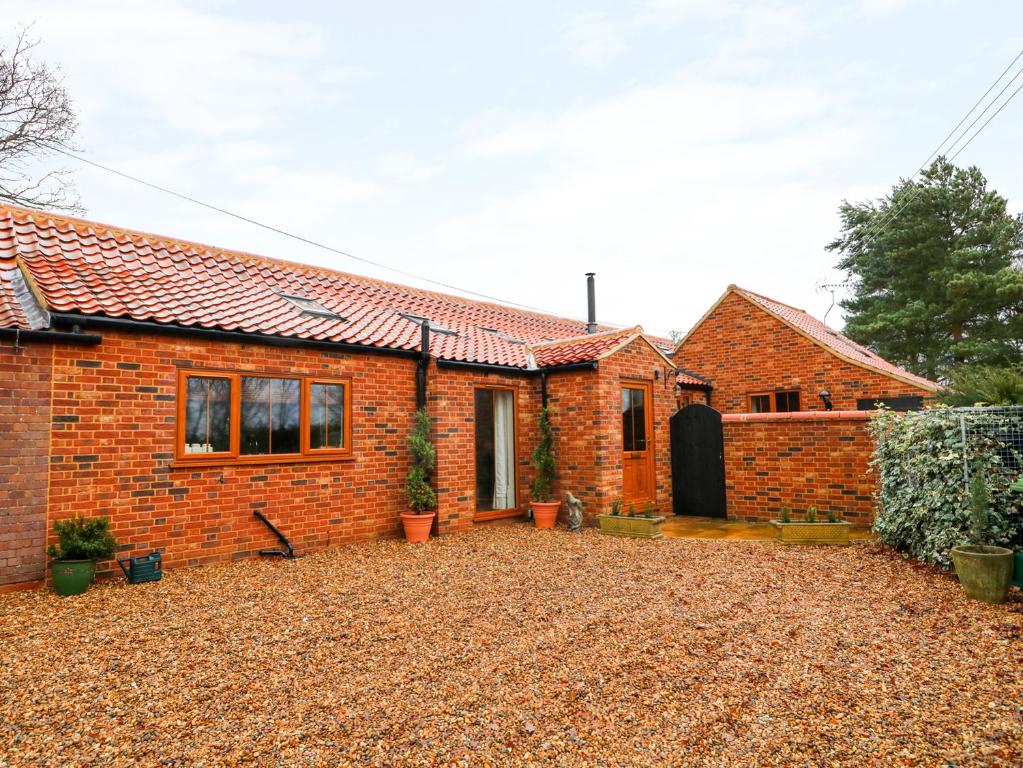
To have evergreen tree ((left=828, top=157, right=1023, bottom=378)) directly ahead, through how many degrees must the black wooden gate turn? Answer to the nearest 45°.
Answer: approximately 135° to its left

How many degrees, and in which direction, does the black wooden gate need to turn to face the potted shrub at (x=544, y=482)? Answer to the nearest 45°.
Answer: approximately 45° to its right

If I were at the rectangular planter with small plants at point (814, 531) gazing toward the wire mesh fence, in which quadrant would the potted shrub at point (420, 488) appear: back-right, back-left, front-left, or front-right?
back-right

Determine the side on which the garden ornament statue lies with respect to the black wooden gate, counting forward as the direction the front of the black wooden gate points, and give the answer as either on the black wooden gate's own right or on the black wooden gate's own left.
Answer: on the black wooden gate's own right

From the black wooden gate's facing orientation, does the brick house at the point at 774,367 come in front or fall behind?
behind

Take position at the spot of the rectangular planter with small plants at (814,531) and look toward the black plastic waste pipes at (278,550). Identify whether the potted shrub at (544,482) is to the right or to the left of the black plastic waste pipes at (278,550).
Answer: right

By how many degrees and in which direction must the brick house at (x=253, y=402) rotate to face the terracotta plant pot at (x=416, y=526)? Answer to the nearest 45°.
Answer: approximately 45° to its left

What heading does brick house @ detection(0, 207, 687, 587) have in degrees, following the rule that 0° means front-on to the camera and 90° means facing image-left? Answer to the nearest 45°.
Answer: approximately 315°

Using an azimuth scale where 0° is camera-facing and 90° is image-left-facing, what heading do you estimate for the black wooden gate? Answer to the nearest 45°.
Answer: approximately 0°

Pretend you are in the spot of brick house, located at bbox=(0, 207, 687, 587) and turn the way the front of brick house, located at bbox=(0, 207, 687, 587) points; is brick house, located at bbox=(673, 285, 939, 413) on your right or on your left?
on your left

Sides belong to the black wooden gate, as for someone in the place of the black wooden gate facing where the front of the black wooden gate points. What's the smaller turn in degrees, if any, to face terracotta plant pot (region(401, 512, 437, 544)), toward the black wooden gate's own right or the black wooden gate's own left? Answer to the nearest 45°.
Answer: approximately 45° to the black wooden gate's own right
